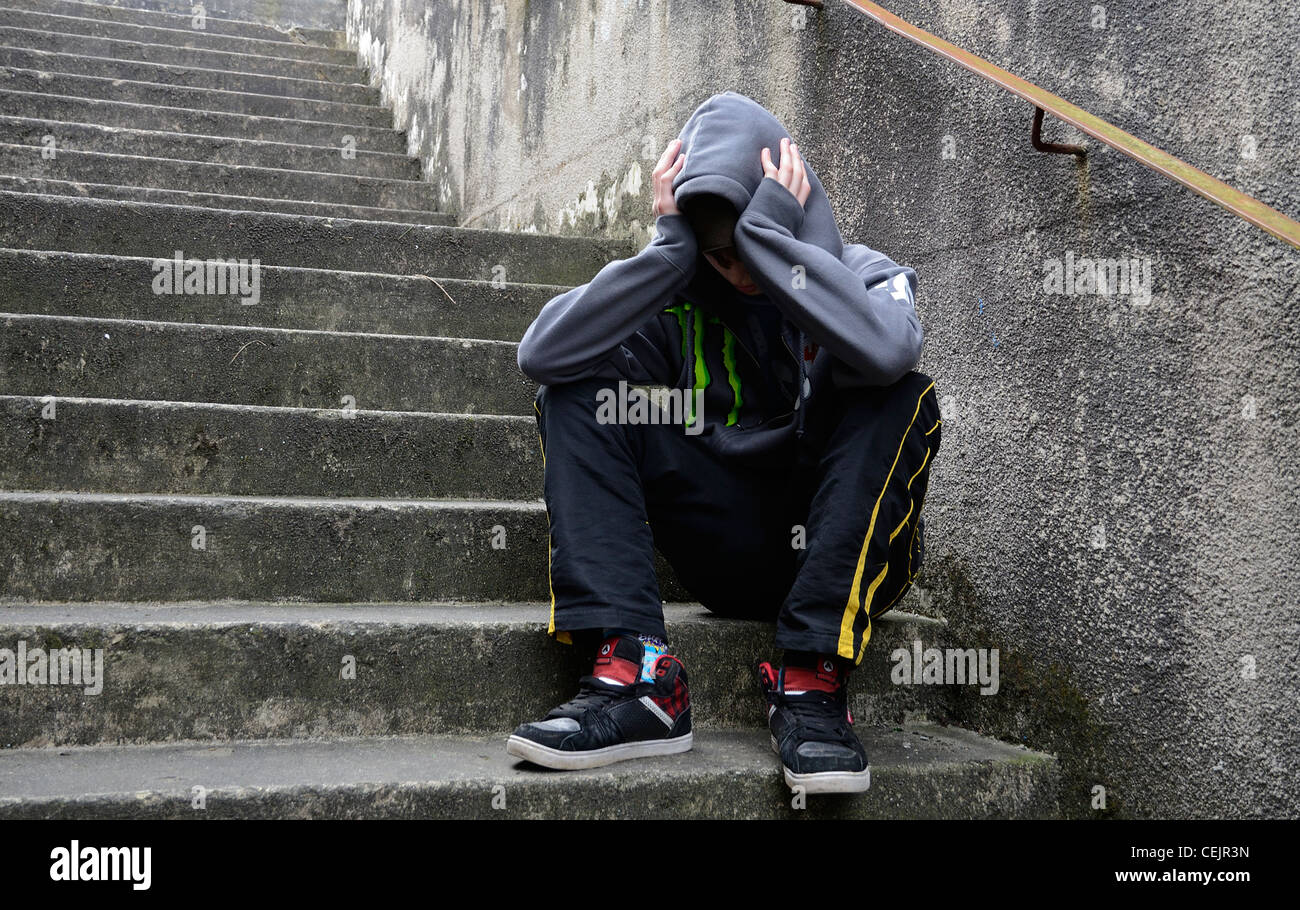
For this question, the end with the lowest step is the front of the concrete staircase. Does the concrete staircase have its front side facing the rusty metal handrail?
no

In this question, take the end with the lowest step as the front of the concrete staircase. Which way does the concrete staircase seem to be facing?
toward the camera
